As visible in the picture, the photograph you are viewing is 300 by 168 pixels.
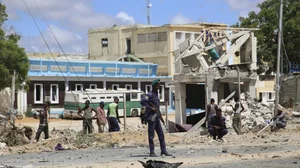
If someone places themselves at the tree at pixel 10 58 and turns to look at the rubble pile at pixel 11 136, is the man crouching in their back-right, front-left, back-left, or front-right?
front-left

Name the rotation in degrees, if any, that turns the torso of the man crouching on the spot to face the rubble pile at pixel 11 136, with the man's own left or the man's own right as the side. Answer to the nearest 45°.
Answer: approximately 90° to the man's own right

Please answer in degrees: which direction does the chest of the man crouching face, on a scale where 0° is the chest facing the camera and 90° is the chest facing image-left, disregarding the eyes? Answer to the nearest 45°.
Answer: approximately 0°

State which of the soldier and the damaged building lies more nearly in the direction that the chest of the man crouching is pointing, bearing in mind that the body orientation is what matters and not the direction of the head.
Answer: the soldier

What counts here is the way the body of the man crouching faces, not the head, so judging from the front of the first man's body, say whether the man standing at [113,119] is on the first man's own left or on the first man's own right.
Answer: on the first man's own right

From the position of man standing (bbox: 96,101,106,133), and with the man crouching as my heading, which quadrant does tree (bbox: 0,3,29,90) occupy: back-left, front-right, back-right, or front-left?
back-left

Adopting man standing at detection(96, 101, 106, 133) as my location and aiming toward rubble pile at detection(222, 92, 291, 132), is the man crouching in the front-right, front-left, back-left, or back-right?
front-right

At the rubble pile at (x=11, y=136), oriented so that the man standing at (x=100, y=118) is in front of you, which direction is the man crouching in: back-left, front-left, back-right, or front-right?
front-right
